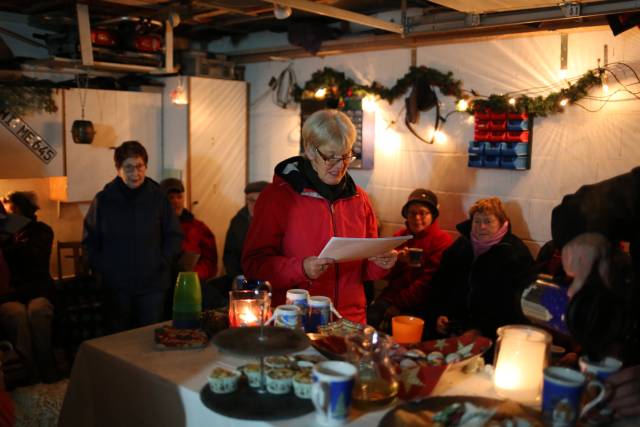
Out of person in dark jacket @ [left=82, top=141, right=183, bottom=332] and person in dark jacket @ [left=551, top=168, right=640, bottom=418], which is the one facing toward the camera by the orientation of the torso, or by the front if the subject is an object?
person in dark jacket @ [left=82, top=141, right=183, bottom=332]

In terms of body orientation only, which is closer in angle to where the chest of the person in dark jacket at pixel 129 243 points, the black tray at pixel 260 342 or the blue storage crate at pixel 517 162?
the black tray

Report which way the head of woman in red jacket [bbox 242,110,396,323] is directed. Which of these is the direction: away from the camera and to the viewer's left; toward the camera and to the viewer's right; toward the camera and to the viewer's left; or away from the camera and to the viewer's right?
toward the camera and to the viewer's right

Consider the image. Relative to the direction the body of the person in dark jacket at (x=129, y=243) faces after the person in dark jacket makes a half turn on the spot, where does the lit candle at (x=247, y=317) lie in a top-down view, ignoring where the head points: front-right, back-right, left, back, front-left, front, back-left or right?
back

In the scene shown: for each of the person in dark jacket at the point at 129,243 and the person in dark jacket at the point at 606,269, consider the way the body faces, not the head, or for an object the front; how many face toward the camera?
1

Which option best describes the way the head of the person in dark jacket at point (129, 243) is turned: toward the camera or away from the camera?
toward the camera

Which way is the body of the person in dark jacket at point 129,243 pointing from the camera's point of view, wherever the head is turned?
toward the camera

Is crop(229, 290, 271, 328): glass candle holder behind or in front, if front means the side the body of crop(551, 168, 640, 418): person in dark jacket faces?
in front

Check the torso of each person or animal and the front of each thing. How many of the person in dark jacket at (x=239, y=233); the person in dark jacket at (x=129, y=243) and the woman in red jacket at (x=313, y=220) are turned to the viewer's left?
0

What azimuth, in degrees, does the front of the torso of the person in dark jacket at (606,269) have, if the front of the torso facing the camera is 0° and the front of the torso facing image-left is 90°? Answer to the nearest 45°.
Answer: approximately 90°

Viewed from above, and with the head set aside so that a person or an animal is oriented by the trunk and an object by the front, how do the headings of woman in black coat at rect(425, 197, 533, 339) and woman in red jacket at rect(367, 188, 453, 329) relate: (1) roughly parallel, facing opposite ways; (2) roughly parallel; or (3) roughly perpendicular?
roughly parallel
